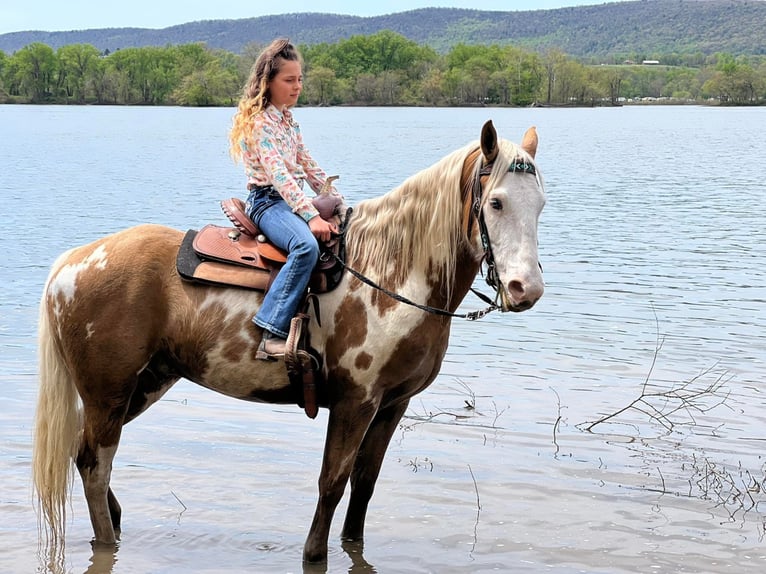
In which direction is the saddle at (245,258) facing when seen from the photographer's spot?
facing to the right of the viewer

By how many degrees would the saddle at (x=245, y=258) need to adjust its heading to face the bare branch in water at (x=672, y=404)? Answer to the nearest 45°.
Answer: approximately 45° to its left
